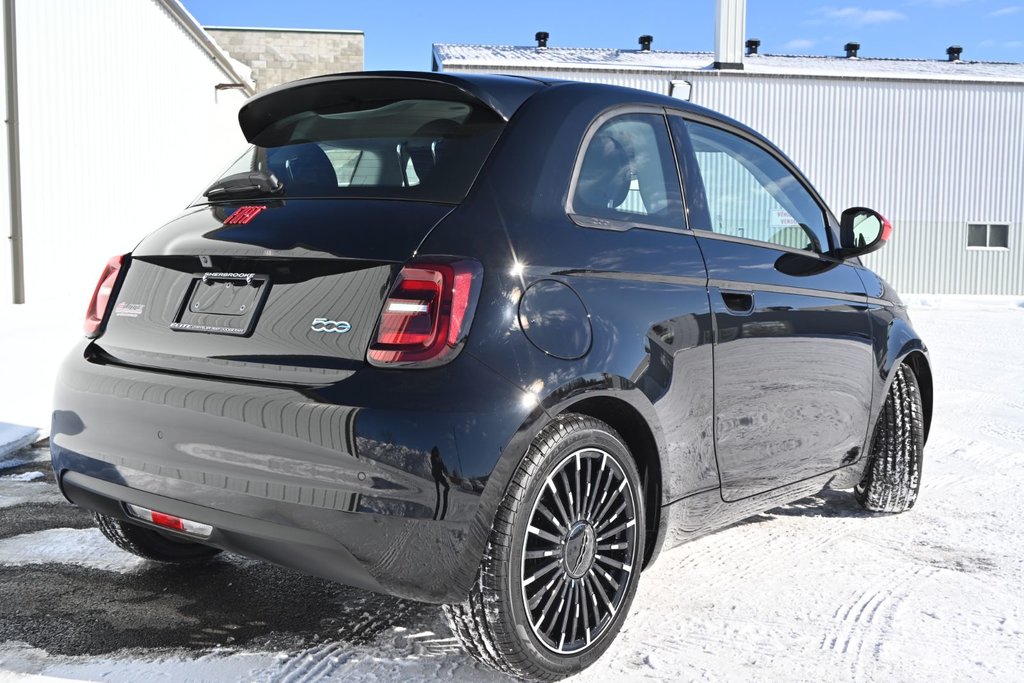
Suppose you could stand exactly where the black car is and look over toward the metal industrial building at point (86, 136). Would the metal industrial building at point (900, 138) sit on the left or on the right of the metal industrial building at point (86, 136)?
right

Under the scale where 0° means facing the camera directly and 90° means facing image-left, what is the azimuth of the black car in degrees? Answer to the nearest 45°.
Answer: approximately 225°

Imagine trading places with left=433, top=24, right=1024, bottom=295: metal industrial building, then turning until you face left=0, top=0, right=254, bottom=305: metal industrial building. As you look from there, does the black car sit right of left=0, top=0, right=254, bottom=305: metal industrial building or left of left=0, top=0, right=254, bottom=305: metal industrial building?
left

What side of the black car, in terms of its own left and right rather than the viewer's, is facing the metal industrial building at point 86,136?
left

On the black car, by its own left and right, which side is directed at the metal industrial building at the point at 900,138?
front
